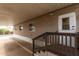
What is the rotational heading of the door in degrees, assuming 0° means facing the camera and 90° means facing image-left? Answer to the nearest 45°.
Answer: approximately 45°
